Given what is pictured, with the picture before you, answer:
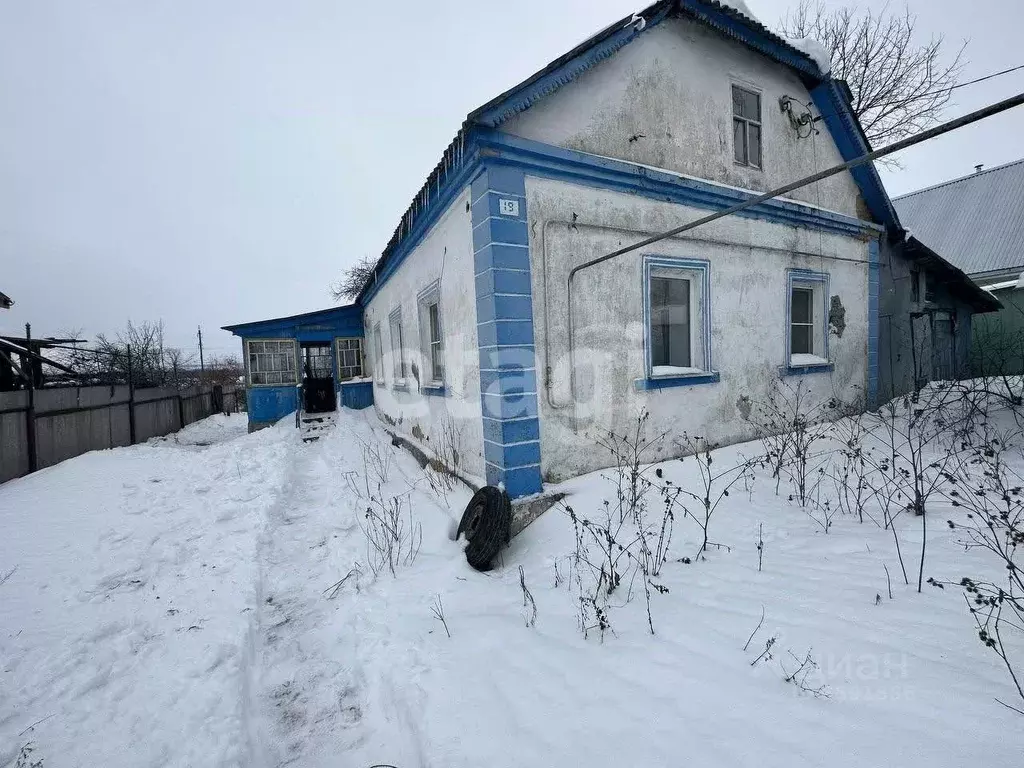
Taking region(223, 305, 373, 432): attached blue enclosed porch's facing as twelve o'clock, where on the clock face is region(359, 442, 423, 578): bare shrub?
The bare shrub is roughly at 12 o'clock from the attached blue enclosed porch.

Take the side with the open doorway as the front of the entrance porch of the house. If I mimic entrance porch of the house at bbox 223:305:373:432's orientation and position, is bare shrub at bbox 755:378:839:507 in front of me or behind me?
in front

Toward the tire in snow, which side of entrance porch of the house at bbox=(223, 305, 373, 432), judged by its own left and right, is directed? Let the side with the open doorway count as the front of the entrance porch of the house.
front

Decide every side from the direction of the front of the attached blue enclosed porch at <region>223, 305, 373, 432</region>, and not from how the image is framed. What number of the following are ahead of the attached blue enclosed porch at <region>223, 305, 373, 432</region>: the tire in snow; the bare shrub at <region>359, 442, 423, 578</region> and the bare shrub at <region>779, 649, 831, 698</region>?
3

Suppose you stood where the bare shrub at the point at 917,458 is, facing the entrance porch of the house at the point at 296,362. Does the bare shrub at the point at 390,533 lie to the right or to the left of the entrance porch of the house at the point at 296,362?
left

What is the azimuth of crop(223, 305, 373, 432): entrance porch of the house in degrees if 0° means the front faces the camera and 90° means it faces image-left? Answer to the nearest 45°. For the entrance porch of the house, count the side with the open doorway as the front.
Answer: approximately 0°

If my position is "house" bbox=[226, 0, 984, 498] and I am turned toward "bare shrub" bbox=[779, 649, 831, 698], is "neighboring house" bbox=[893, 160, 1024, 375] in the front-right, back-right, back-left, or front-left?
back-left
